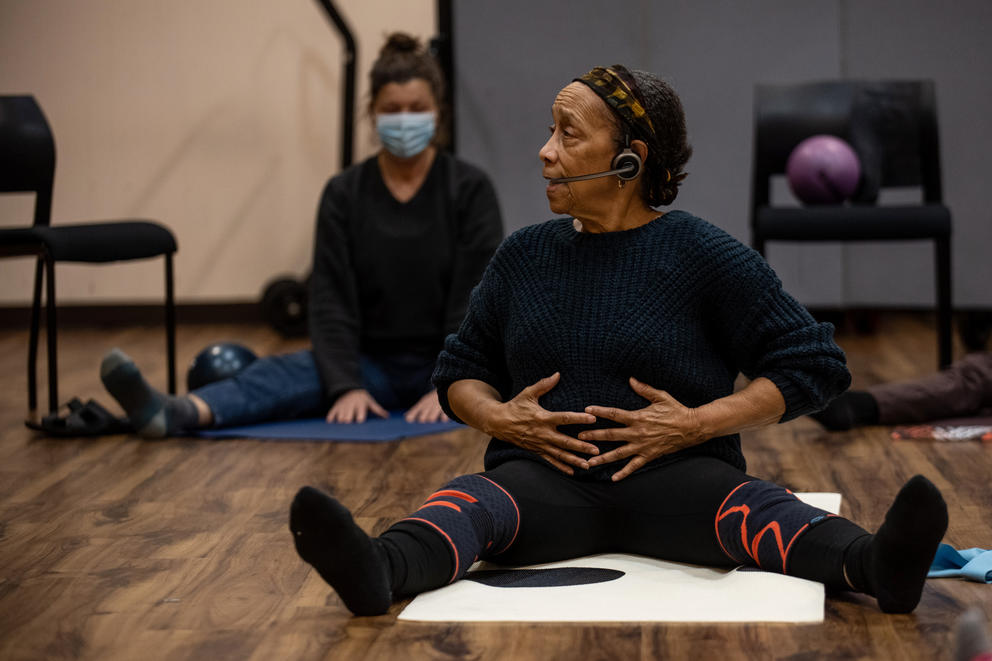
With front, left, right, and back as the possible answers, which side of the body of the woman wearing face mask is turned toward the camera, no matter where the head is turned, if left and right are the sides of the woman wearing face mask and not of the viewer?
front

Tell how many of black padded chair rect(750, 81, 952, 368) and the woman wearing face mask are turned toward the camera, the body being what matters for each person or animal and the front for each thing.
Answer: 2

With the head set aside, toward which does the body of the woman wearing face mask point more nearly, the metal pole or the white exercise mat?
the white exercise mat

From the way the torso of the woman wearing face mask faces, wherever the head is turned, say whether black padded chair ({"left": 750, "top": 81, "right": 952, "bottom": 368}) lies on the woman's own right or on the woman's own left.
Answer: on the woman's own left

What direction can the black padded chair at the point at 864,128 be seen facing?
toward the camera

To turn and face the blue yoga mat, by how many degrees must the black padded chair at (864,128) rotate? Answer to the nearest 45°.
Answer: approximately 45° to its right

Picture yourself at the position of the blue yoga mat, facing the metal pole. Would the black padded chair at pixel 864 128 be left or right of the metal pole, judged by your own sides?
right

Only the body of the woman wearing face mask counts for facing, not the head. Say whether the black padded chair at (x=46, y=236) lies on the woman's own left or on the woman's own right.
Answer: on the woman's own right

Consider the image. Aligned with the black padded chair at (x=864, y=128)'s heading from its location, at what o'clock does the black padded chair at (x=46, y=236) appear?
the black padded chair at (x=46, y=236) is roughly at 2 o'clock from the black padded chair at (x=864, y=128).
